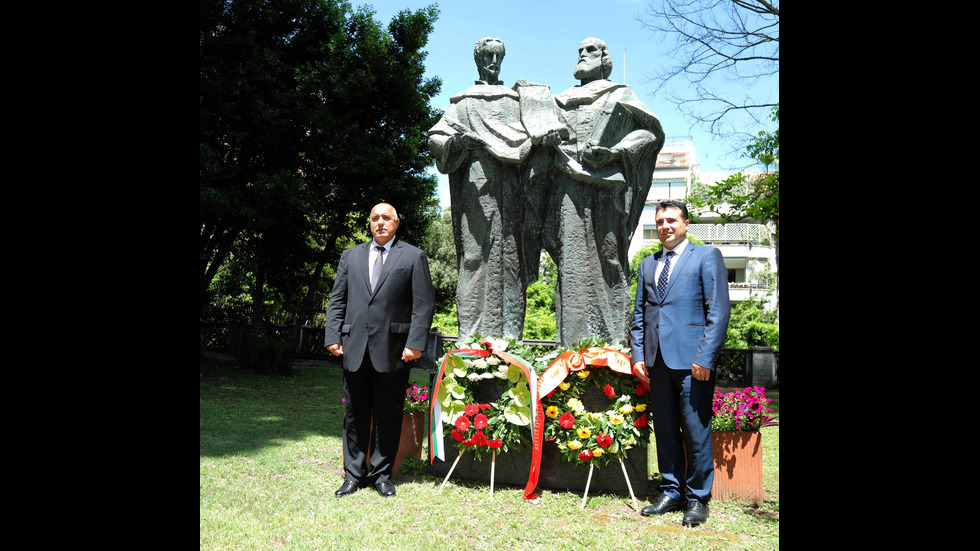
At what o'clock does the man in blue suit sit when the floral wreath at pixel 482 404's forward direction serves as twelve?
The man in blue suit is roughly at 10 o'clock from the floral wreath.

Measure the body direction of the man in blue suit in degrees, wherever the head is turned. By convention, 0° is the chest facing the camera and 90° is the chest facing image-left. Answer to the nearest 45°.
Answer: approximately 45°

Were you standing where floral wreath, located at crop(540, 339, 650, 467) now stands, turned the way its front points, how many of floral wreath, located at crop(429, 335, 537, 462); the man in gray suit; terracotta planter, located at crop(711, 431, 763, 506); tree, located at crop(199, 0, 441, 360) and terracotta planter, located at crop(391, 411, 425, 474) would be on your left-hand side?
1

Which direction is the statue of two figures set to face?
toward the camera

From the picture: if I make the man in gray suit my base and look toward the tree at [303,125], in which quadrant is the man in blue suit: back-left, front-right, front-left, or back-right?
back-right

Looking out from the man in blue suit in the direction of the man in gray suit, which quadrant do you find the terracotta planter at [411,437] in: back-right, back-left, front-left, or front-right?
front-right

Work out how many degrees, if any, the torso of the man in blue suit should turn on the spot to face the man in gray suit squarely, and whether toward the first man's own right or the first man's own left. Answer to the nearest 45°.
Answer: approximately 45° to the first man's own right

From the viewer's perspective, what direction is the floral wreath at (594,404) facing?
toward the camera

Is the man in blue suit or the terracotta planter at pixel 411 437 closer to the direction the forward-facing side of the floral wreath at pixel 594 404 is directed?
the man in blue suit

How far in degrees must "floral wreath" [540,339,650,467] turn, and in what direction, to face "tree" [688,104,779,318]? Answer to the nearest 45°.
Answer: approximately 180°

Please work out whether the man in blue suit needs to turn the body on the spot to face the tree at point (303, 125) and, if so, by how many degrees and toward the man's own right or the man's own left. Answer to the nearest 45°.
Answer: approximately 90° to the man's own right

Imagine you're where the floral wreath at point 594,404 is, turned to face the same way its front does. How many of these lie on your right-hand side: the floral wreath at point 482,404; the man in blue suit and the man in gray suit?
2
